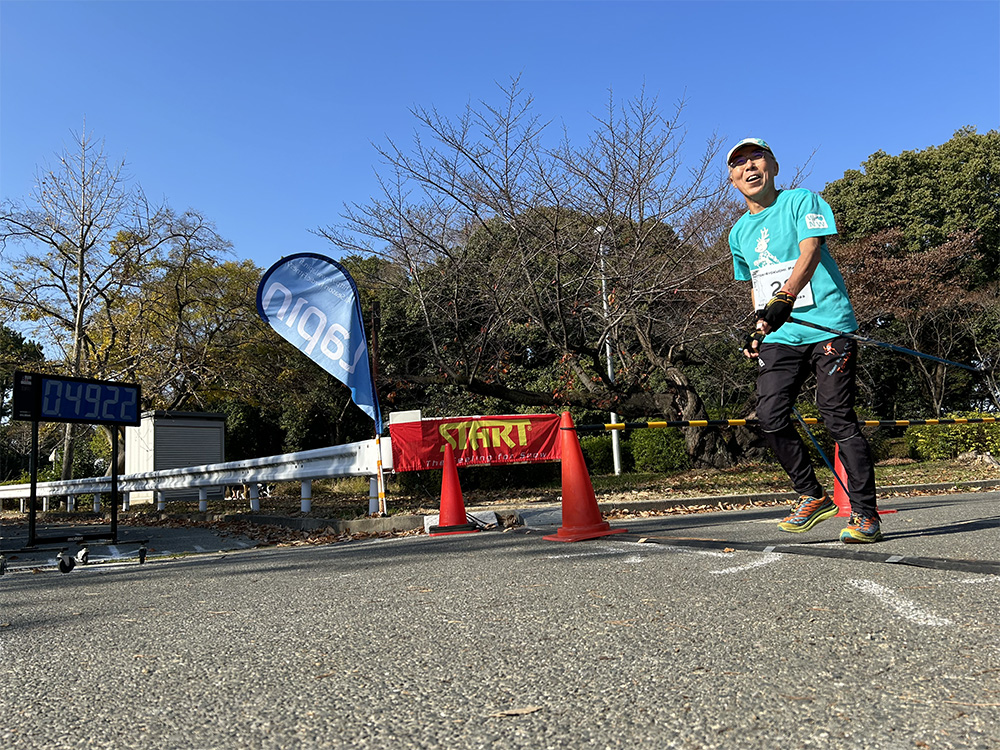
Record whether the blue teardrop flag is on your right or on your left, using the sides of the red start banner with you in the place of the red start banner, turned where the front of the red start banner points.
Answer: on your right

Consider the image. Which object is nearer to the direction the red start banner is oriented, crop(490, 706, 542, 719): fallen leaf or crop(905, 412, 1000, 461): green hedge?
the fallen leaf

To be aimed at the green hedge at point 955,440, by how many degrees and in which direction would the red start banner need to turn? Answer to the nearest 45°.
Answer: approximately 135° to its left

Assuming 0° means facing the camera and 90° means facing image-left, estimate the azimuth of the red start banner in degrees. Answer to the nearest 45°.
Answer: approximately 0°

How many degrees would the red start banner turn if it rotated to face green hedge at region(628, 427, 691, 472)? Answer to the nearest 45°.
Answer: approximately 135° to its left

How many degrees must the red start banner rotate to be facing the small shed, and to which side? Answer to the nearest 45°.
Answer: approximately 135° to its right

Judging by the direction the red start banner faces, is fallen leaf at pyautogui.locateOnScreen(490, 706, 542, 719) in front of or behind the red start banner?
in front
